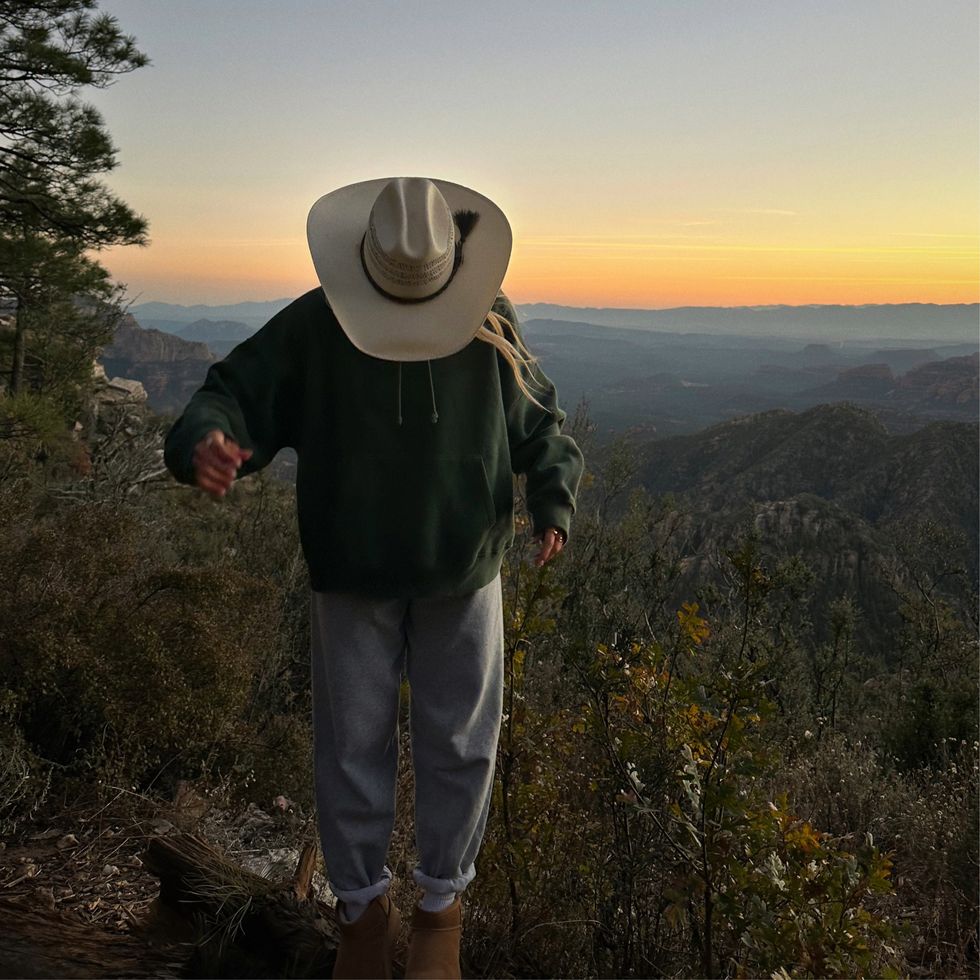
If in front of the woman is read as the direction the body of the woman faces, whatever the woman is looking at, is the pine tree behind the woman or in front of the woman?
behind

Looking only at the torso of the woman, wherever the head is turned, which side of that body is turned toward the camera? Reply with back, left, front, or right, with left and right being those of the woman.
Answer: front
